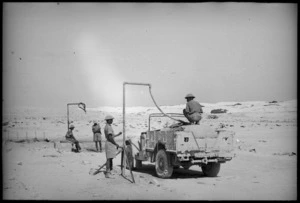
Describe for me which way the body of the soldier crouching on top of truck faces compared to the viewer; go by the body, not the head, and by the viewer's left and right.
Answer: facing away from the viewer and to the left of the viewer

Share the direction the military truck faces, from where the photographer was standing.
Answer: facing away from the viewer and to the left of the viewer
